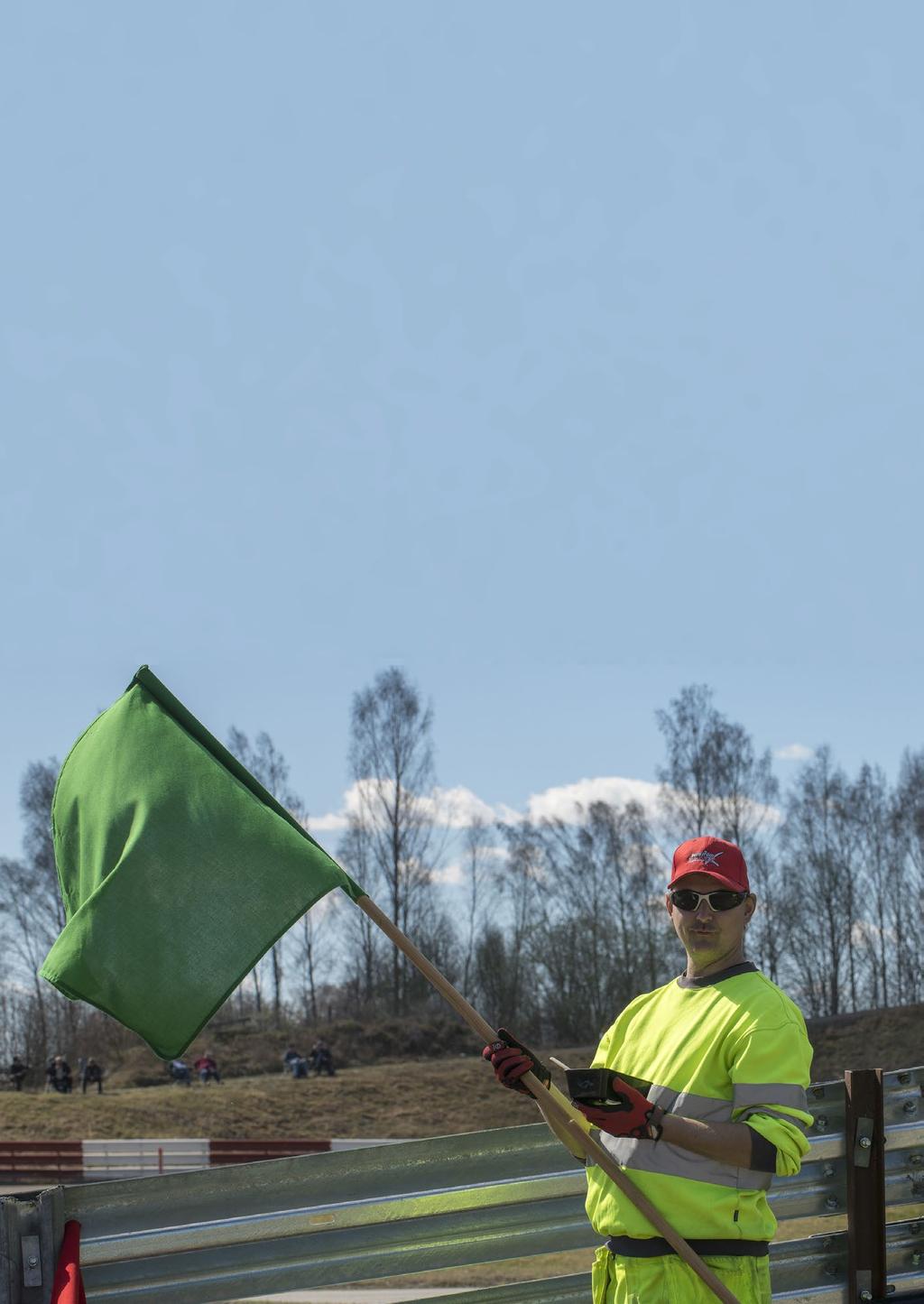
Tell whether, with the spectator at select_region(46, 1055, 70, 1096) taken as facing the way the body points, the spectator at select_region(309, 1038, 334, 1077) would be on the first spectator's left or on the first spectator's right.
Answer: on the first spectator's left

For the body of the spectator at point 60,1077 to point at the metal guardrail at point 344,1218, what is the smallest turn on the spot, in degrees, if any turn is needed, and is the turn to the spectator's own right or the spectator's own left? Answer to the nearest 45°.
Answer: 0° — they already face it

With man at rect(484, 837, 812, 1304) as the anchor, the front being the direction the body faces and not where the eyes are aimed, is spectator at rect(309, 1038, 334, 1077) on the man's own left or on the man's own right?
on the man's own right

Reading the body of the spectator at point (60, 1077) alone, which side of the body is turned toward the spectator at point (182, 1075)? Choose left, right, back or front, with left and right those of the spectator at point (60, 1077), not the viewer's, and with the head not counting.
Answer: left

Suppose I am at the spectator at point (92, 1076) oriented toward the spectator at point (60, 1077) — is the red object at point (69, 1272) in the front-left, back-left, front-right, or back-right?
back-left

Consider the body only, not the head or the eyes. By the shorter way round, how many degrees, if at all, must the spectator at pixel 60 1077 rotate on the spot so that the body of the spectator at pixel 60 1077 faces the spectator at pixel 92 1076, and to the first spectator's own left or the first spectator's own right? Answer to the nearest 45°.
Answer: approximately 45° to the first spectator's own left

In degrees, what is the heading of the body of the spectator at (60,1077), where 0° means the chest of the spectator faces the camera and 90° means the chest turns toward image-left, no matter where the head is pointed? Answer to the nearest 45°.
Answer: approximately 0°
